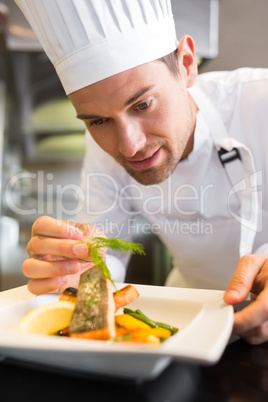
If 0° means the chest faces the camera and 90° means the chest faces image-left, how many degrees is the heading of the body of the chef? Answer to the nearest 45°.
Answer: approximately 45°
